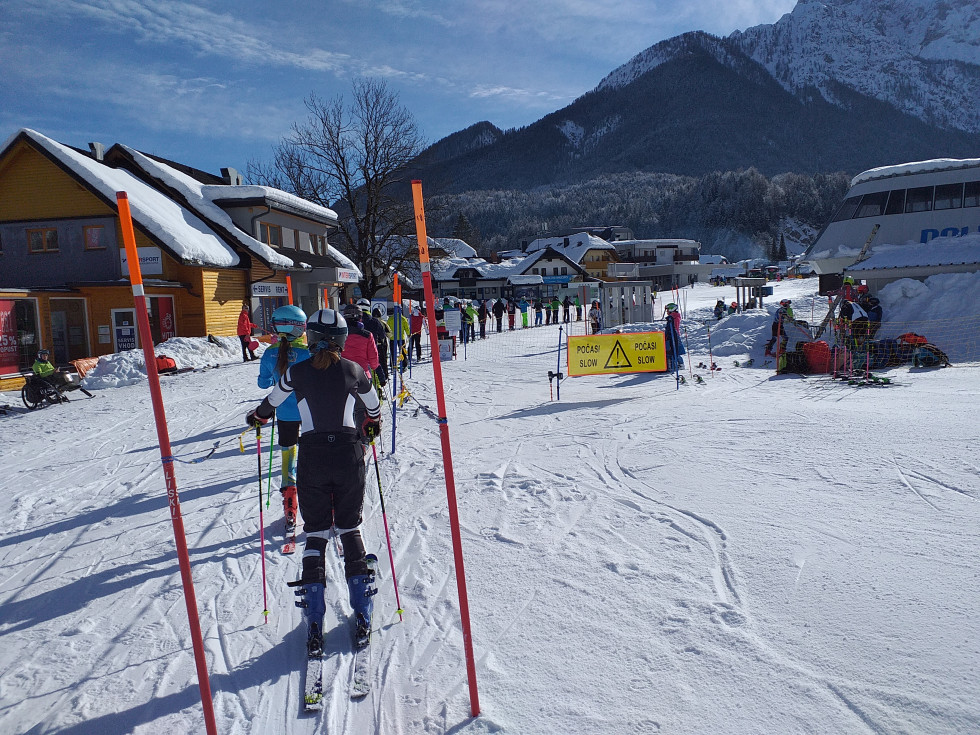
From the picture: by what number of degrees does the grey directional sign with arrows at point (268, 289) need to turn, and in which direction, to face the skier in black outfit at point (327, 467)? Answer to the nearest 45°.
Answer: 0° — it already faces them

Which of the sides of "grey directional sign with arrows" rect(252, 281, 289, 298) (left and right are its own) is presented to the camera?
front

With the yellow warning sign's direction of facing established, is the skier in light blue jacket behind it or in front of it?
in front

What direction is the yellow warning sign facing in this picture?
toward the camera

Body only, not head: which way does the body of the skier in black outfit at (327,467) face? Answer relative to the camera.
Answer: away from the camera

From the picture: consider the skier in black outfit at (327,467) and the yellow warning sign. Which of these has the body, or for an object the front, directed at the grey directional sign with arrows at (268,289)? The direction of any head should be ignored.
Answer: the skier in black outfit

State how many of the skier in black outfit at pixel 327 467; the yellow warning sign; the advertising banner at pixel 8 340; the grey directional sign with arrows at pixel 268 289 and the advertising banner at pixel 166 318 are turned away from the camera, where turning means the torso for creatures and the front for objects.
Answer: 1

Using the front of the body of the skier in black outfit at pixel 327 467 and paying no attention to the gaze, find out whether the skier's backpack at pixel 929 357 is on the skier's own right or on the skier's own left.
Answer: on the skier's own right

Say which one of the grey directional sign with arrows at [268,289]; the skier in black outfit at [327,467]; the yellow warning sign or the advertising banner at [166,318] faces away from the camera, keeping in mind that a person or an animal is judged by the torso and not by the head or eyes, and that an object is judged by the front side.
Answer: the skier in black outfit

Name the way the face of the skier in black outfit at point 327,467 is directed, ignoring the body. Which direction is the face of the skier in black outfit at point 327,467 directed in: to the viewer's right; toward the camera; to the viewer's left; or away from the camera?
away from the camera

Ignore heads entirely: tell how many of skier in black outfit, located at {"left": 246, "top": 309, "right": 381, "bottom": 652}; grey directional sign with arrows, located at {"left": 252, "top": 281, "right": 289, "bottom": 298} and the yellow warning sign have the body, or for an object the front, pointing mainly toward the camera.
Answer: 2
